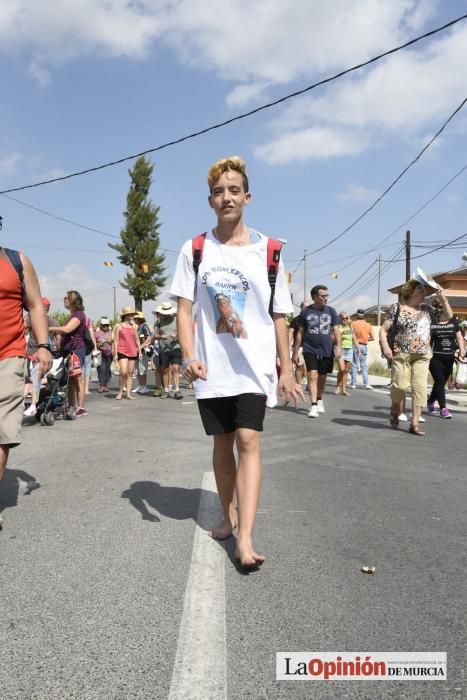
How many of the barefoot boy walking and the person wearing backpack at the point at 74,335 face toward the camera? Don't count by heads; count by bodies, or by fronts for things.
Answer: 1

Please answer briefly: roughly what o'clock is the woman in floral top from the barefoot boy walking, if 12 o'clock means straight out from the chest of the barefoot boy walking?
The woman in floral top is roughly at 7 o'clock from the barefoot boy walking.

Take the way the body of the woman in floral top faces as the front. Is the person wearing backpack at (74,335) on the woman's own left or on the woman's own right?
on the woman's own right

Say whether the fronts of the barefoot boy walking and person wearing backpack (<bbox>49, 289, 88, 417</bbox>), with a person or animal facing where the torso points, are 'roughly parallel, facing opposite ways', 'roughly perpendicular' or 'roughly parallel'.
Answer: roughly perpendicular

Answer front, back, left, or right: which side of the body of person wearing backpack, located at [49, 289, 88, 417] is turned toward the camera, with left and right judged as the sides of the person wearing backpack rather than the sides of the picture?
left

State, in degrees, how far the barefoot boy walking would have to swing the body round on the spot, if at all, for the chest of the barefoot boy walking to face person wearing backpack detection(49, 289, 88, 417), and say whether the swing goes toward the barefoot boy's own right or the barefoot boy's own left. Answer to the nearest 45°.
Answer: approximately 135° to the barefoot boy's own right

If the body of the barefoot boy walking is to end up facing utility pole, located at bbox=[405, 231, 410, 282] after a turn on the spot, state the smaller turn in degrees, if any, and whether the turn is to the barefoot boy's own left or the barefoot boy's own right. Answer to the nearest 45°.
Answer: approximately 180°

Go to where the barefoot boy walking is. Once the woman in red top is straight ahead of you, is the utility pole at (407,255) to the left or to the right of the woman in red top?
right

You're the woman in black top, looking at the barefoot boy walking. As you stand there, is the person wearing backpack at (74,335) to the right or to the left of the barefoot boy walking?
right

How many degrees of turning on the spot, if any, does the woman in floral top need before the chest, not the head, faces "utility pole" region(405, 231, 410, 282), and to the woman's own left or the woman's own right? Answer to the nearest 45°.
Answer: approximately 180°

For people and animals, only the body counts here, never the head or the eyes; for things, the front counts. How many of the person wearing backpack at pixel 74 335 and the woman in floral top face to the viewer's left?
1

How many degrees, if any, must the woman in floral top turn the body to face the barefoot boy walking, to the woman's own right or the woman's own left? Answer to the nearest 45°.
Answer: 0° — they already face them

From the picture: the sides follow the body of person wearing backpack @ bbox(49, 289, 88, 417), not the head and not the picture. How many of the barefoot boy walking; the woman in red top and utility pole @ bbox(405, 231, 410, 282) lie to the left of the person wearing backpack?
1

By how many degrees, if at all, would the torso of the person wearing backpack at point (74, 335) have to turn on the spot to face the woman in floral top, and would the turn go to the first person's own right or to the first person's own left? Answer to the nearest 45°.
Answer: approximately 135° to the first person's own left
